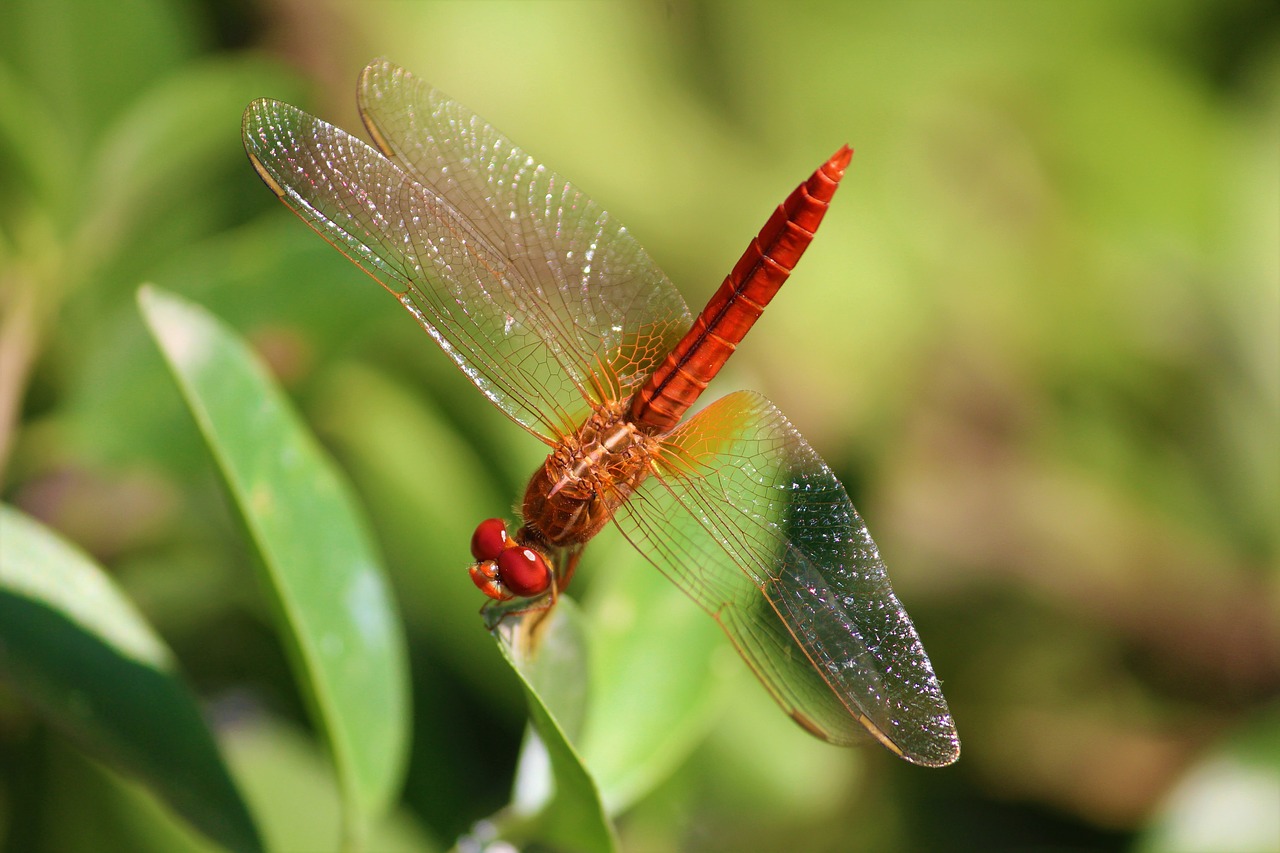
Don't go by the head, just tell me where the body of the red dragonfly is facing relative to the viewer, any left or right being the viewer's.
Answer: facing the viewer and to the left of the viewer
